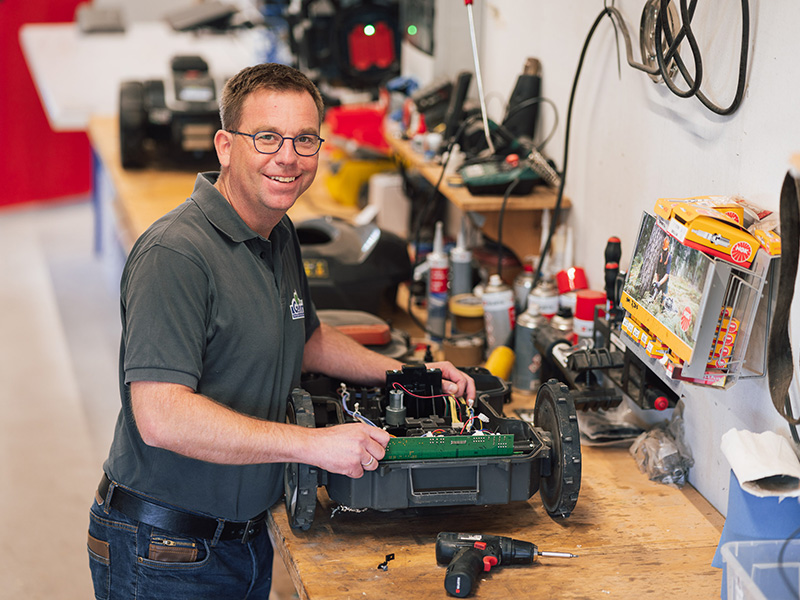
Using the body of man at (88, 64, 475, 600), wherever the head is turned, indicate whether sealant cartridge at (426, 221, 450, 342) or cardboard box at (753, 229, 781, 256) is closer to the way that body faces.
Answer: the cardboard box

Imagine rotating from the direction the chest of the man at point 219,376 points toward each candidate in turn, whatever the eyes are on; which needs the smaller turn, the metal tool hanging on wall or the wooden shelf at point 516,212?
the metal tool hanging on wall

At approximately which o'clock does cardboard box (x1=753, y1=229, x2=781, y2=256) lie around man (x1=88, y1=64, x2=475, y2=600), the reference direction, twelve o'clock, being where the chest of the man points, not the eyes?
The cardboard box is roughly at 11 o'clock from the man.

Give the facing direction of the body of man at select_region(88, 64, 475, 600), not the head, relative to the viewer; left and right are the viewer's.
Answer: facing the viewer and to the right of the viewer

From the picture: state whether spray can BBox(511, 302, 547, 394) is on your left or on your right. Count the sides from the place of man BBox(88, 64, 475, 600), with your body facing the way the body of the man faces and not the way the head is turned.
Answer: on your left

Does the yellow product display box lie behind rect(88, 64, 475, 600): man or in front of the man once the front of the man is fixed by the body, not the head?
in front

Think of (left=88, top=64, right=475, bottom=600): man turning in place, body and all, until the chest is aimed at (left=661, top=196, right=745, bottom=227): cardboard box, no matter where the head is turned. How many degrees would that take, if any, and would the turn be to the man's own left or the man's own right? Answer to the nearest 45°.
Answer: approximately 45° to the man's own left

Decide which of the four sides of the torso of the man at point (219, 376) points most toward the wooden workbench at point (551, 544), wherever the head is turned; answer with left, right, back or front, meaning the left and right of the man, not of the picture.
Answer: front
